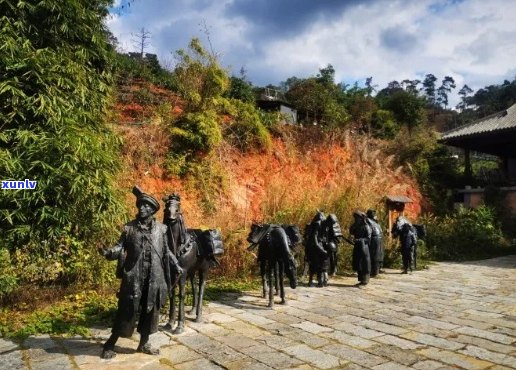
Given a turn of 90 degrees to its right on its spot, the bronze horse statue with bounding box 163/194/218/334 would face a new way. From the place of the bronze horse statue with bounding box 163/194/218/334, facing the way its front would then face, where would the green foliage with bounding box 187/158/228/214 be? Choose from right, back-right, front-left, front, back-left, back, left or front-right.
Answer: front-right

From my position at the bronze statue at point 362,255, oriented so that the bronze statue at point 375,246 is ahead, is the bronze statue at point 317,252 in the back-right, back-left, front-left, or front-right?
back-left

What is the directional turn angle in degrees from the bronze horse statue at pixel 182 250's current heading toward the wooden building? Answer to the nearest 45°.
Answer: approximately 180°

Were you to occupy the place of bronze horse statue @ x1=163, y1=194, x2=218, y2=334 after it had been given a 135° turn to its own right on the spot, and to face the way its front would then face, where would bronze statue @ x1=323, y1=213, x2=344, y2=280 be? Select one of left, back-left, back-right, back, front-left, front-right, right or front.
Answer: front-right

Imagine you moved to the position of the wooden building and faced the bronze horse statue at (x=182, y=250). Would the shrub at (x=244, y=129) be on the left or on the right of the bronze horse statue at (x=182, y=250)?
right

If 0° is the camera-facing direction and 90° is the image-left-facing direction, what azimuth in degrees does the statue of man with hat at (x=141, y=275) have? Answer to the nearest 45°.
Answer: approximately 0°

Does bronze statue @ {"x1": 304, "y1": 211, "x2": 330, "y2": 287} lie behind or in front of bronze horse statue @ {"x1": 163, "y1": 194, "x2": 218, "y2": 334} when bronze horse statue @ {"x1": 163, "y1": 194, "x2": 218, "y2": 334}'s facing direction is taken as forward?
behind

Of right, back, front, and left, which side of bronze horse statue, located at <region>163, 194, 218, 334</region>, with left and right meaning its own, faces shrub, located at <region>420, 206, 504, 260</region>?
back

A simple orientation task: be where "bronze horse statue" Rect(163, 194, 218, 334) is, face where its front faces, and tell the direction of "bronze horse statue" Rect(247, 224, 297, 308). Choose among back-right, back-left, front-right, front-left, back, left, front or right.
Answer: back

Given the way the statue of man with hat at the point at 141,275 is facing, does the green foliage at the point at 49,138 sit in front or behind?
behind
